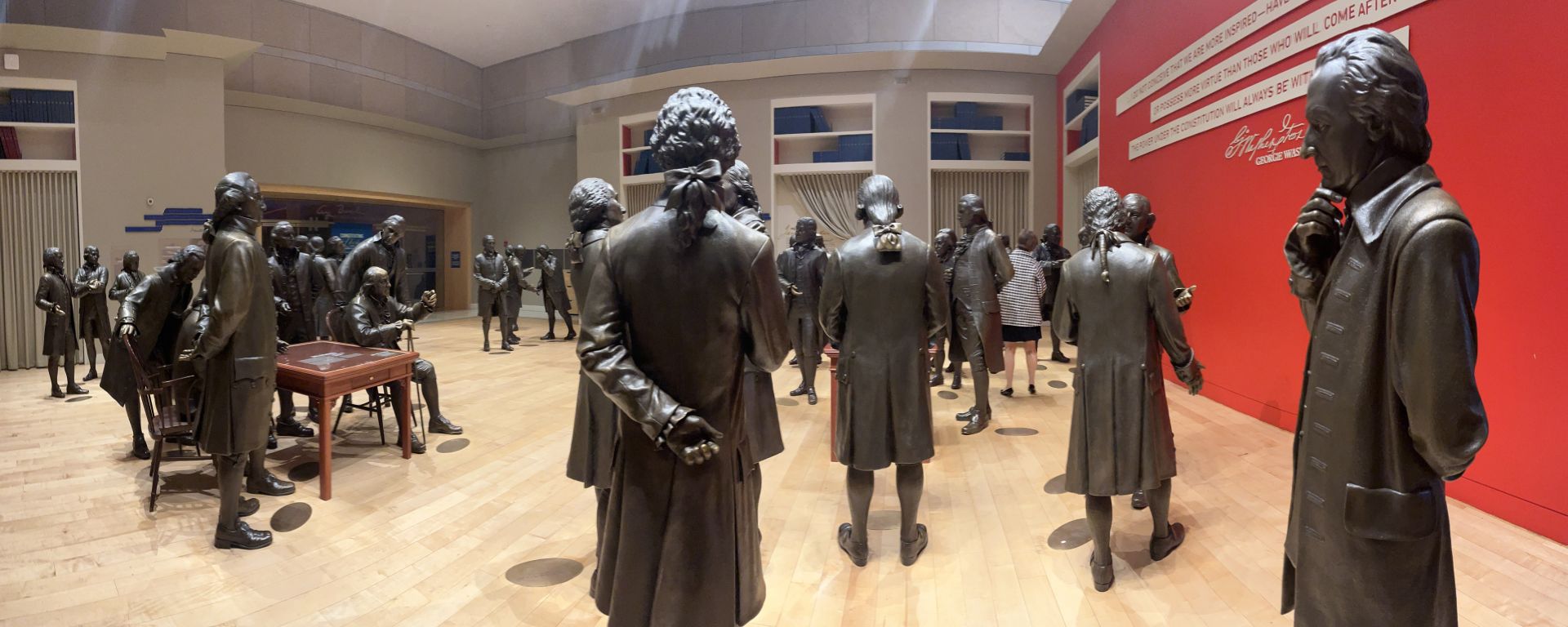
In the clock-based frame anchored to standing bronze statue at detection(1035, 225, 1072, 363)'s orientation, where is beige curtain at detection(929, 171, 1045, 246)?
The beige curtain is roughly at 7 o'clock from the standing bronze statue.

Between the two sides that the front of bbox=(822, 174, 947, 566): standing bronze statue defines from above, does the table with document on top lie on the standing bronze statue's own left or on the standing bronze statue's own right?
on the standing bronze statue's own left

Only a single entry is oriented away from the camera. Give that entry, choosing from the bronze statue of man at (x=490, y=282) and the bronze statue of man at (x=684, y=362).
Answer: the bronze statue of man at (x=684, y=362)

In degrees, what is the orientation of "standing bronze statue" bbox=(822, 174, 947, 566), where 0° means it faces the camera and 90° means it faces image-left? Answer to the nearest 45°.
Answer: approximately 180°

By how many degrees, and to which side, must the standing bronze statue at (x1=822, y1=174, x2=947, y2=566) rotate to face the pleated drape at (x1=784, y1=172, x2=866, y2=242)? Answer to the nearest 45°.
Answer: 0° — it already faces it

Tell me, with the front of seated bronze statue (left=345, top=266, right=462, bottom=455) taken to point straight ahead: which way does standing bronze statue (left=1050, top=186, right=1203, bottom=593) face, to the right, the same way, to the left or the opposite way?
to the left

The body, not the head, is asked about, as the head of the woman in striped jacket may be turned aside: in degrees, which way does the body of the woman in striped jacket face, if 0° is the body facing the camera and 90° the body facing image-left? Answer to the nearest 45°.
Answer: approximately 180°

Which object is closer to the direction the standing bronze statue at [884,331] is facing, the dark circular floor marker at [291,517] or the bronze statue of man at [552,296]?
the bronze statue of man
